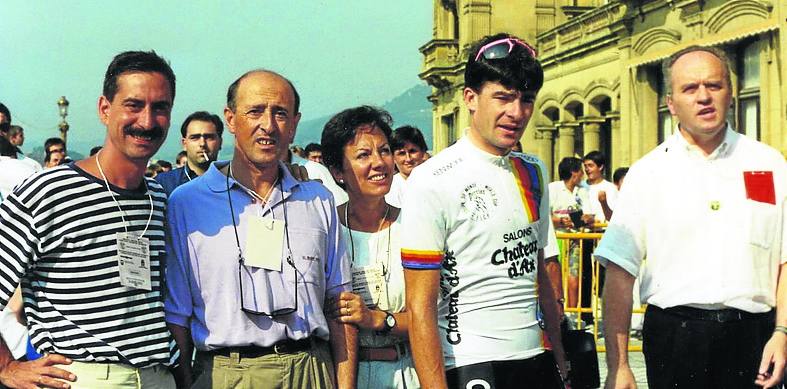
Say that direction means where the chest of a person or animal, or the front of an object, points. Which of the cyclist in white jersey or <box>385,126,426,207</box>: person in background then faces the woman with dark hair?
the person in background

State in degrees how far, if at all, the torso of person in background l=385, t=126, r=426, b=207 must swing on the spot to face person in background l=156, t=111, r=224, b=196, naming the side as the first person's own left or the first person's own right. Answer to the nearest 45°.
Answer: approximately 90° to the first person's own right

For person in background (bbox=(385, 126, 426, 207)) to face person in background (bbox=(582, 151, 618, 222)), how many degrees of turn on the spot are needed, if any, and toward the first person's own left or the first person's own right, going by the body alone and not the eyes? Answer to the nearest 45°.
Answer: approximately 135° to the first person's own left

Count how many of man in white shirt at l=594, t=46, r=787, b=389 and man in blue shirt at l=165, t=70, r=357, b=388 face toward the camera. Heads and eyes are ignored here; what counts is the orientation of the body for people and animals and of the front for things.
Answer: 2

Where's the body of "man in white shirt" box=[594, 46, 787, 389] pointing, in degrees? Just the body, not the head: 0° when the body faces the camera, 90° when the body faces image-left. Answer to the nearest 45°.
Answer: approximately 0°

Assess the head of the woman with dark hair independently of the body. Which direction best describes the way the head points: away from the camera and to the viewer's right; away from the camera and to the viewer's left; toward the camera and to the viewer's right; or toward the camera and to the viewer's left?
toward the camera and to the viewer's right
